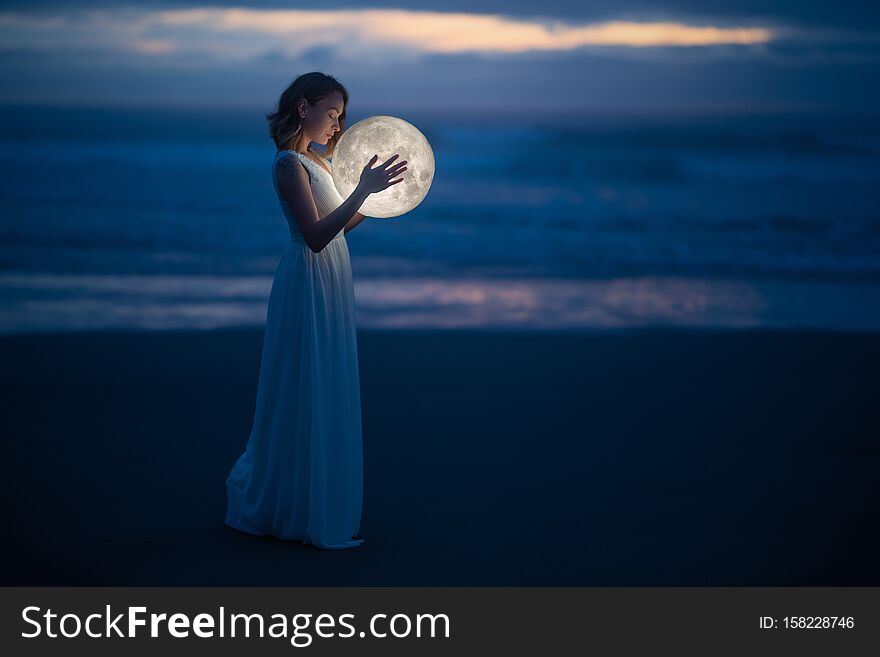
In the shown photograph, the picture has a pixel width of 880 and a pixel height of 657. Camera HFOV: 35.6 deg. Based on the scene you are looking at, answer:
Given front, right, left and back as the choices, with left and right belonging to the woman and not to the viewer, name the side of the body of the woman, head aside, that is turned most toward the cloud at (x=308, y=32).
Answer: left

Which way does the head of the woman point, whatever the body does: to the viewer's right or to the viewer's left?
to the viewer's right

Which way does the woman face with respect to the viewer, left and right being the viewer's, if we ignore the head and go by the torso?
facing to the right of the viewer
